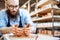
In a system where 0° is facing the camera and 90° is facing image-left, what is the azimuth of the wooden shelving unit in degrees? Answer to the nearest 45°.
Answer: approximately 45°

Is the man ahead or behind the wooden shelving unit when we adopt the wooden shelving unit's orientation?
ahead

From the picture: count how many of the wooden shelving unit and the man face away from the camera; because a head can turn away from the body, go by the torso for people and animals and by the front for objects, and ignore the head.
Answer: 0

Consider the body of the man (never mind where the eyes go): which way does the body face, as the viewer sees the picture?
toward the camera
